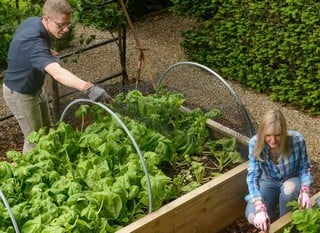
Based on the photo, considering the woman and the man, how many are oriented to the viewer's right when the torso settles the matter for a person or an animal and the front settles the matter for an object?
1

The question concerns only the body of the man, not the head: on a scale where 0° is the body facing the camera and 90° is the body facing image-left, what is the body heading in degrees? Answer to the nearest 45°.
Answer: approximately 270°

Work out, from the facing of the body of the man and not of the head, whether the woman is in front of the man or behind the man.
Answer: in front

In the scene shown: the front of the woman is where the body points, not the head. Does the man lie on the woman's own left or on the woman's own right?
on the woman's own right

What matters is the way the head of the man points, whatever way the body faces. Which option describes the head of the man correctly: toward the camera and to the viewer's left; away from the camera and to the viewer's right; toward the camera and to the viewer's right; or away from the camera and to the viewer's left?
toward the camera and to the viewer's right

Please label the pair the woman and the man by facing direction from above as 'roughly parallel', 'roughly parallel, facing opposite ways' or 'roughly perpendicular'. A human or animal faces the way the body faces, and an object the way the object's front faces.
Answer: roughly perpendicular

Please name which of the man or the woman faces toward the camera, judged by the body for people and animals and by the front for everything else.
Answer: the woman
